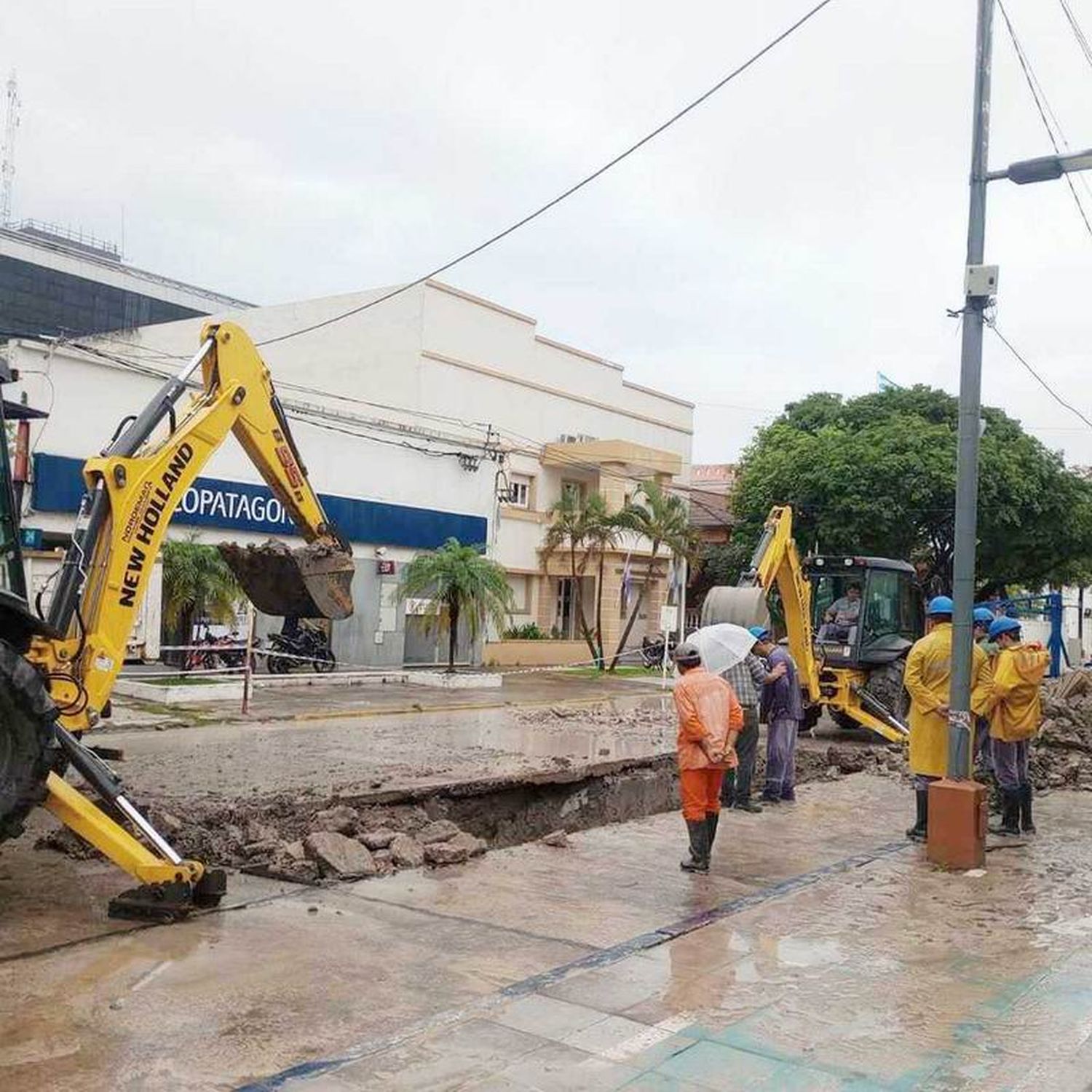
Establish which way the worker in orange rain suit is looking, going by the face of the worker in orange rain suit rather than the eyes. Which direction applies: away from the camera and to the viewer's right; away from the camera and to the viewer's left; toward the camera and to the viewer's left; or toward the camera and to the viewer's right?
away from the camera and to the viewer's left

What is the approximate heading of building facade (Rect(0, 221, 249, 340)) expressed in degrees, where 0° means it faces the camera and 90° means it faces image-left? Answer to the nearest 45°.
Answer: approximately 315°

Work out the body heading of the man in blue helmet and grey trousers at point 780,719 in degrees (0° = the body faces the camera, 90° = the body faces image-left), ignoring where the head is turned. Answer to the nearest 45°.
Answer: approximately 90°

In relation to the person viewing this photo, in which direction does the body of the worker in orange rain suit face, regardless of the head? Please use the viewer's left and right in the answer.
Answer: facing away from the viewer and to the left of the viewer
